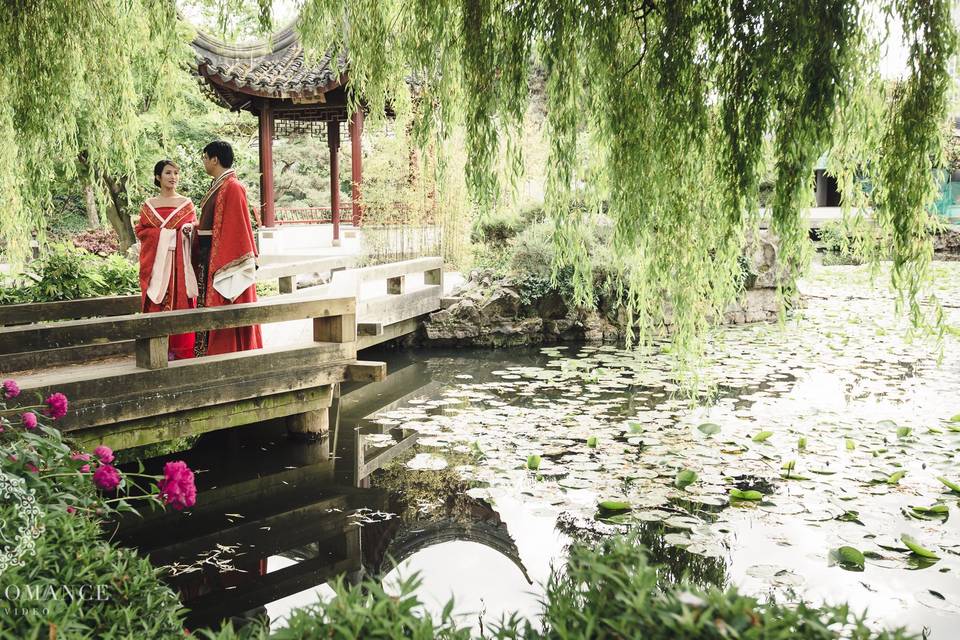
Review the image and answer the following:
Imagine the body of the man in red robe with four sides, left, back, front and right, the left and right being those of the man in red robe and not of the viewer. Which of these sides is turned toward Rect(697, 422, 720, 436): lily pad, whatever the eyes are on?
back

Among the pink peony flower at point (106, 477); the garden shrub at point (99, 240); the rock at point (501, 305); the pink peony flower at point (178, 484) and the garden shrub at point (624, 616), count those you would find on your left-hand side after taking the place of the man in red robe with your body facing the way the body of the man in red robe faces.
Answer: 3

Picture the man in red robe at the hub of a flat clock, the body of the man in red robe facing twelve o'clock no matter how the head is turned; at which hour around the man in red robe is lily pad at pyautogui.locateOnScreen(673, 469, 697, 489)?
The lily pad is roughly at 7 o'clock from the man in red robe.

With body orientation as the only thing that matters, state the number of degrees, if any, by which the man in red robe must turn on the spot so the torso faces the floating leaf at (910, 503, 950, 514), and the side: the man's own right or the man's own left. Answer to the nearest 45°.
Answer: approximately 135° to the man's own left

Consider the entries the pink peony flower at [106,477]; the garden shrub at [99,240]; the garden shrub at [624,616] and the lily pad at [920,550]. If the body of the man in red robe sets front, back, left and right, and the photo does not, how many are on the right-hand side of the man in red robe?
1

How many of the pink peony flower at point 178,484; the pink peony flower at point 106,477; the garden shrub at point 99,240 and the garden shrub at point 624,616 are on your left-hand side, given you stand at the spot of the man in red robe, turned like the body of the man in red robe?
3

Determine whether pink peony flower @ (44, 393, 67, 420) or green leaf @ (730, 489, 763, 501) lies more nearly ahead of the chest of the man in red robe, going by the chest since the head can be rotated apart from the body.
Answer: the pink peony flower

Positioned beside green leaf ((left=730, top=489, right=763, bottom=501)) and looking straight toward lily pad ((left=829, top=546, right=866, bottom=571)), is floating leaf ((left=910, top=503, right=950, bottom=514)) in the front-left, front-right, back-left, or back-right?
front-left

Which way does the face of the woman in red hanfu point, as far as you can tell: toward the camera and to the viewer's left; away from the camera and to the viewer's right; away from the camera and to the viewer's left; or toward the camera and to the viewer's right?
toward the camera and to the viewer's right

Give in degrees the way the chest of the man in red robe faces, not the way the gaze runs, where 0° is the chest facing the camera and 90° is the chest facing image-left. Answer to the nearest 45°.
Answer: approximately 90°

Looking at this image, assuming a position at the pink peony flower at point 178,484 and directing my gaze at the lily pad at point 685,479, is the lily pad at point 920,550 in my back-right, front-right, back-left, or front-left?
front-right

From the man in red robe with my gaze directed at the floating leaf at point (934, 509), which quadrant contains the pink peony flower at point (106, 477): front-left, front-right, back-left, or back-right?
front-right

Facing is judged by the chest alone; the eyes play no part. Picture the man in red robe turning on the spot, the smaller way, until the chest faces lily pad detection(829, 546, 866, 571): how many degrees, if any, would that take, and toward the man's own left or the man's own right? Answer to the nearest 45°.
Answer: approximately 135° to the man's own left

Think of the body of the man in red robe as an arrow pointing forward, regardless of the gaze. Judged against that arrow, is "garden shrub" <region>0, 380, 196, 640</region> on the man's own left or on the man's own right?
on the man's own left

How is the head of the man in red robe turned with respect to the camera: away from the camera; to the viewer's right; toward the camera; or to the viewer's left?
to the viewer's left

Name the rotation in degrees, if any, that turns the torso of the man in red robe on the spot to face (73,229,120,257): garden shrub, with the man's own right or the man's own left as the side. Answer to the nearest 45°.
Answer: approximately 90° to the man's own right

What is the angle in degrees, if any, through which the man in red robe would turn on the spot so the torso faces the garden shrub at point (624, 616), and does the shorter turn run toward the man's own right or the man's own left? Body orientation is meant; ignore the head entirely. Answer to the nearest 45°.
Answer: approximately 90° to the man's own left

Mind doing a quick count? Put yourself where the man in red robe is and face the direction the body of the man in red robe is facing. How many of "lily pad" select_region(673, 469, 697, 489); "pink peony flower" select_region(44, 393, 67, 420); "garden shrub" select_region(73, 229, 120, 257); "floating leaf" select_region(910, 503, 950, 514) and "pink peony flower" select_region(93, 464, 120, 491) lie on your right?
1

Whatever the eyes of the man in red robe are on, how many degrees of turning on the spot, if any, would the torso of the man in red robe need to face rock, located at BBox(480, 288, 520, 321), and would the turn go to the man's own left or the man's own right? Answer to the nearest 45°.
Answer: approximately 135° to the man's own right
